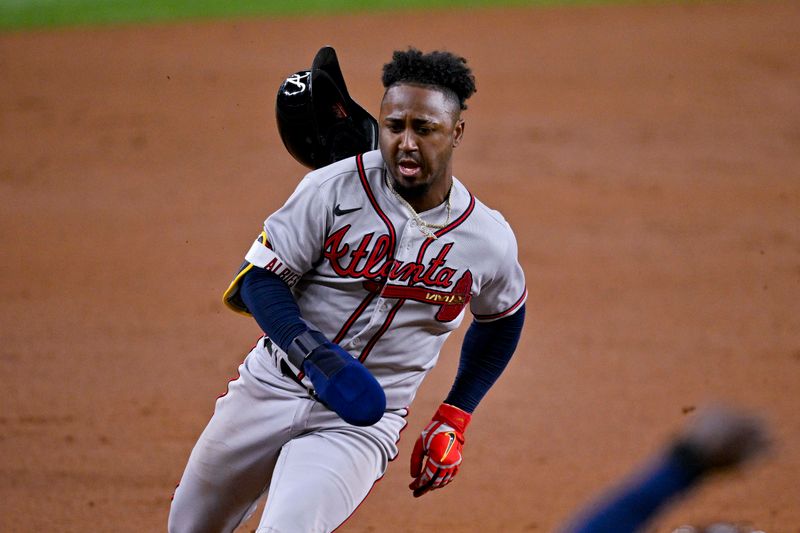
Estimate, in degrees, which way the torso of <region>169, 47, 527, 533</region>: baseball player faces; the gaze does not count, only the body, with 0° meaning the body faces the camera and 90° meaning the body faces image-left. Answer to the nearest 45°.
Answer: approximately 0°
